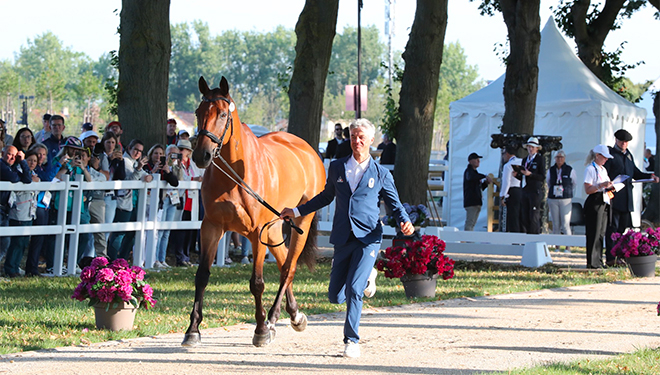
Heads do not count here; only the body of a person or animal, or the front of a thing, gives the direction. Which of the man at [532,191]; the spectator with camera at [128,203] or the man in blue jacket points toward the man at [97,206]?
the man at [532,191]

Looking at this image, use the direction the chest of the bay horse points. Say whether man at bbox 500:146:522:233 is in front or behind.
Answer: behind

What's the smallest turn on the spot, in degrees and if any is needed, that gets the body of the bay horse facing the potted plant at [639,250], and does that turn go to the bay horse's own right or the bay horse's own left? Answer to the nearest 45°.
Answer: approximately 180°

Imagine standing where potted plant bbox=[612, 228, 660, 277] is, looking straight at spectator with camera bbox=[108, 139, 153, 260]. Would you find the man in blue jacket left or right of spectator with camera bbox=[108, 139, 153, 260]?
left

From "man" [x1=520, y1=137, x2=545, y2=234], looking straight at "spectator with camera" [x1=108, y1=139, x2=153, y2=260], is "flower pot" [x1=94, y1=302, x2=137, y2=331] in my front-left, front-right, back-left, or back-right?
front-left

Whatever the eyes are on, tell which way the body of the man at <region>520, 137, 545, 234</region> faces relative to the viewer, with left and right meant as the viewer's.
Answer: facing the viewer and to the left of the viewer

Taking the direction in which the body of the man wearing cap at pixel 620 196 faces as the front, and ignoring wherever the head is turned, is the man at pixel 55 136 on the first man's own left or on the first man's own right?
on the first man's own right

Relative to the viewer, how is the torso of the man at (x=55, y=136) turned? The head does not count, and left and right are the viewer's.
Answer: facing the viewer and to the right of the viewer

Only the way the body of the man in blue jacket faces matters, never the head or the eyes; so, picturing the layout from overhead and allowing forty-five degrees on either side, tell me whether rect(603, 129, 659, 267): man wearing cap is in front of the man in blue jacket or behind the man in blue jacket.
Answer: behind
